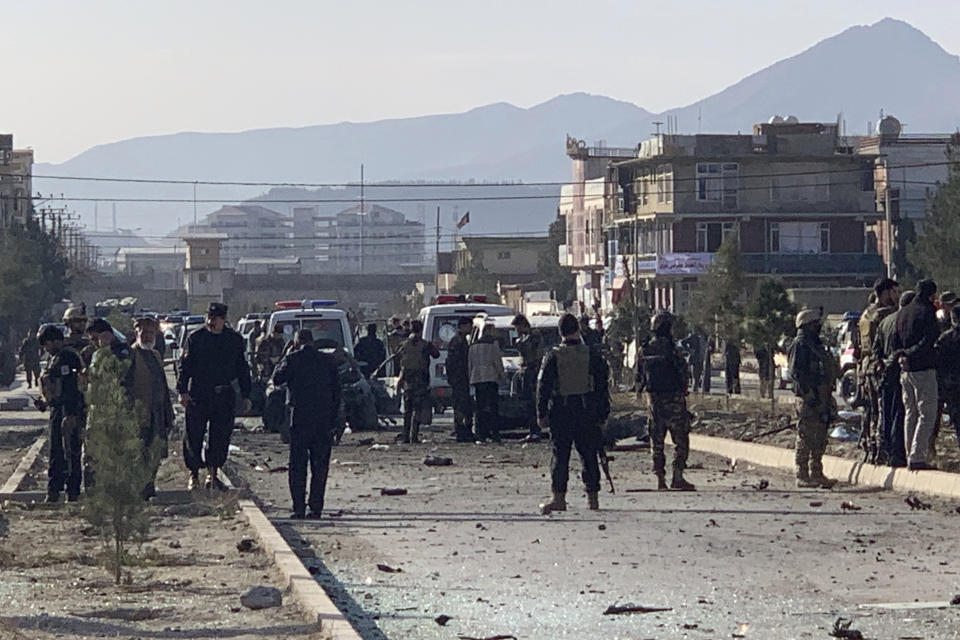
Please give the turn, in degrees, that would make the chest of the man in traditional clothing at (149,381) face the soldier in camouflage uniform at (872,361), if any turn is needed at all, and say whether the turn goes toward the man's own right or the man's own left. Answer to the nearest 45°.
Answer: approximately 90° to the man's own left

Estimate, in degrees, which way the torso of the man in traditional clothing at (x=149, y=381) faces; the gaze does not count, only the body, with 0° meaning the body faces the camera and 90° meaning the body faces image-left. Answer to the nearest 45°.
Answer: approximately 0°

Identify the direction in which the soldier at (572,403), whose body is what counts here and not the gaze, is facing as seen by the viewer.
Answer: away from the camera

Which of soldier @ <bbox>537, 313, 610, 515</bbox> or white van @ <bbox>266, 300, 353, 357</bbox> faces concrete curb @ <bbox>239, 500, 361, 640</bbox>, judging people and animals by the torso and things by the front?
the white van

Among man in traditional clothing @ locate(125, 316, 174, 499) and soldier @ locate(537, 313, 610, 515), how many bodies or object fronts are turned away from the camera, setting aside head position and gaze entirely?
1
